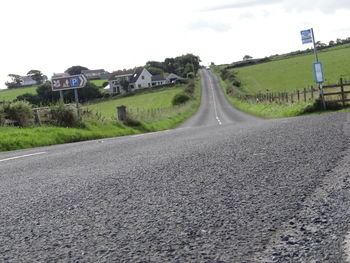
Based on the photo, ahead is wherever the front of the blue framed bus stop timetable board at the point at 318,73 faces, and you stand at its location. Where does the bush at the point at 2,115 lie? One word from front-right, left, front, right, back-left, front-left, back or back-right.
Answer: front-right

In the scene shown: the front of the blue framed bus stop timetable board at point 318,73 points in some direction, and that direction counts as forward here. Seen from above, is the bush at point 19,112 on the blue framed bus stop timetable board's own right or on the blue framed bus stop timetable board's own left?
on the blue framed bus stop timetable board's own right

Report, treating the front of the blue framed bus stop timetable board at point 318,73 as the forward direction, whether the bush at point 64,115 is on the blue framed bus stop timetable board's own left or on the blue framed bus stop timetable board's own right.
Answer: on the blue framed bus stop timetable board's own right

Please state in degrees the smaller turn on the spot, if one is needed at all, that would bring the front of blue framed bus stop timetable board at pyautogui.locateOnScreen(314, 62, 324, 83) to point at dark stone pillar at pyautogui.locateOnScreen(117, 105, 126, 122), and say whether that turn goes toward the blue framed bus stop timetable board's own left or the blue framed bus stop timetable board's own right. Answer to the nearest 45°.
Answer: approximately 90° to the blue framed bus stop timetable board's own right

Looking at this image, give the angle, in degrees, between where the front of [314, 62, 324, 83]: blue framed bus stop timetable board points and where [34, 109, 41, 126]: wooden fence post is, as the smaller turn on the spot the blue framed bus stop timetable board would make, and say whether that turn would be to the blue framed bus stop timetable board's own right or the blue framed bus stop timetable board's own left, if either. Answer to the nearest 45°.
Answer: approximately 45° to the blue framed bus stop timetable board's own right

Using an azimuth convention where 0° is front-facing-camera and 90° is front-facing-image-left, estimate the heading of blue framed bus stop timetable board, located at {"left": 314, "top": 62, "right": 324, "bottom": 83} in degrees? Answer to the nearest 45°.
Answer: approximately 0°
